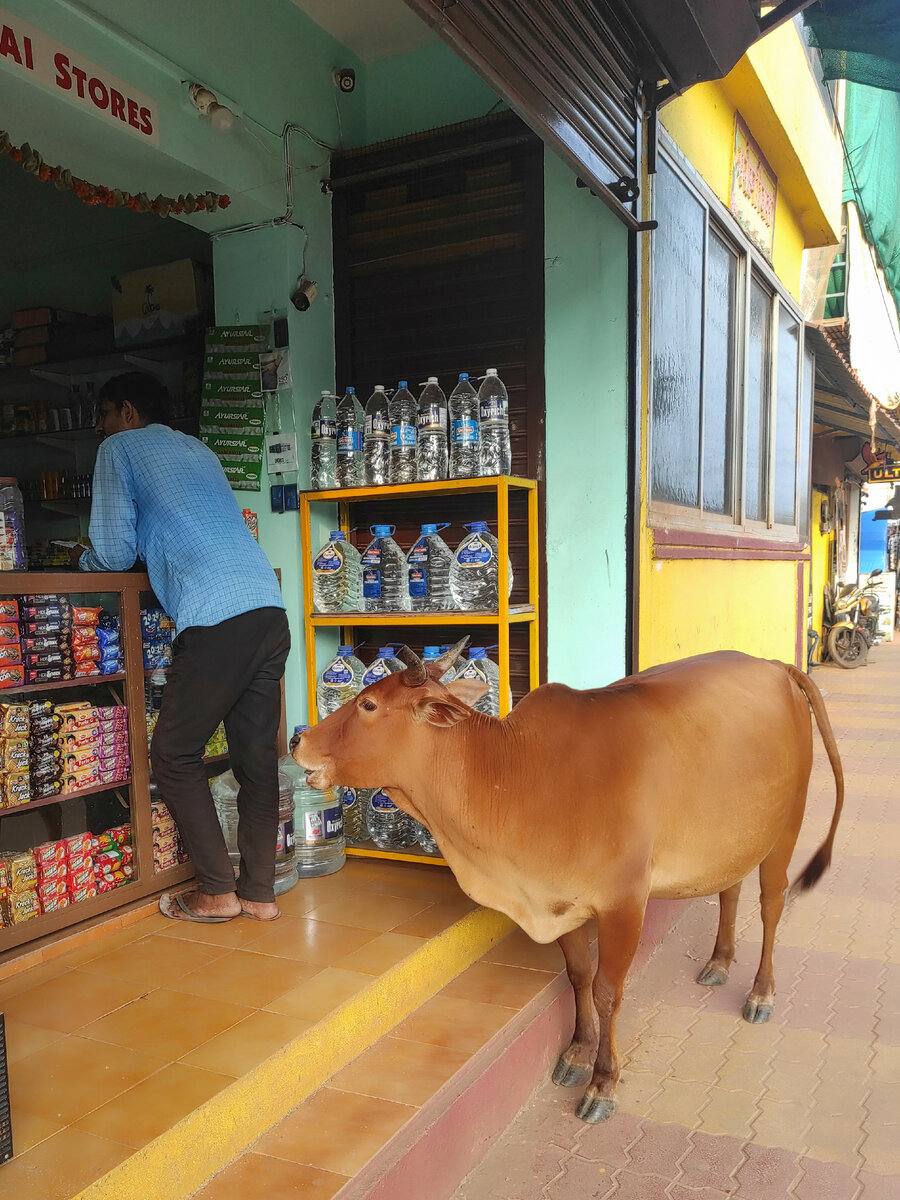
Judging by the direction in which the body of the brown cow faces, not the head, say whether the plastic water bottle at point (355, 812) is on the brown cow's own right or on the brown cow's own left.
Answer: on the brown cow's own right

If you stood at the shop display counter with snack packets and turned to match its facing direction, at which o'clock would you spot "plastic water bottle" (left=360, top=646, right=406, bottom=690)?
The plastic water bottle is roughly at 10 o'clock from the shop display counter with snack packets.

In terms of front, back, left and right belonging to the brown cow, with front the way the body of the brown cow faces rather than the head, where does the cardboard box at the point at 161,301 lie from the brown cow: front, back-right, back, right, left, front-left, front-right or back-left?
right

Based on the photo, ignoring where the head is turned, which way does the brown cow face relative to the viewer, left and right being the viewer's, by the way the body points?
facing the viewer and to the left of the viewer

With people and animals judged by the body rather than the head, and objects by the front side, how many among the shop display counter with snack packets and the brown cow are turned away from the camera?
0

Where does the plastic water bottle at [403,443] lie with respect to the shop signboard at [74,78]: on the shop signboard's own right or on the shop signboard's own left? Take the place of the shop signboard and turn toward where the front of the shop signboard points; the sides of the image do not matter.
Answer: on the shop signboard's own left

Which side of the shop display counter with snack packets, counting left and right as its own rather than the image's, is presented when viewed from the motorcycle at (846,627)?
left
